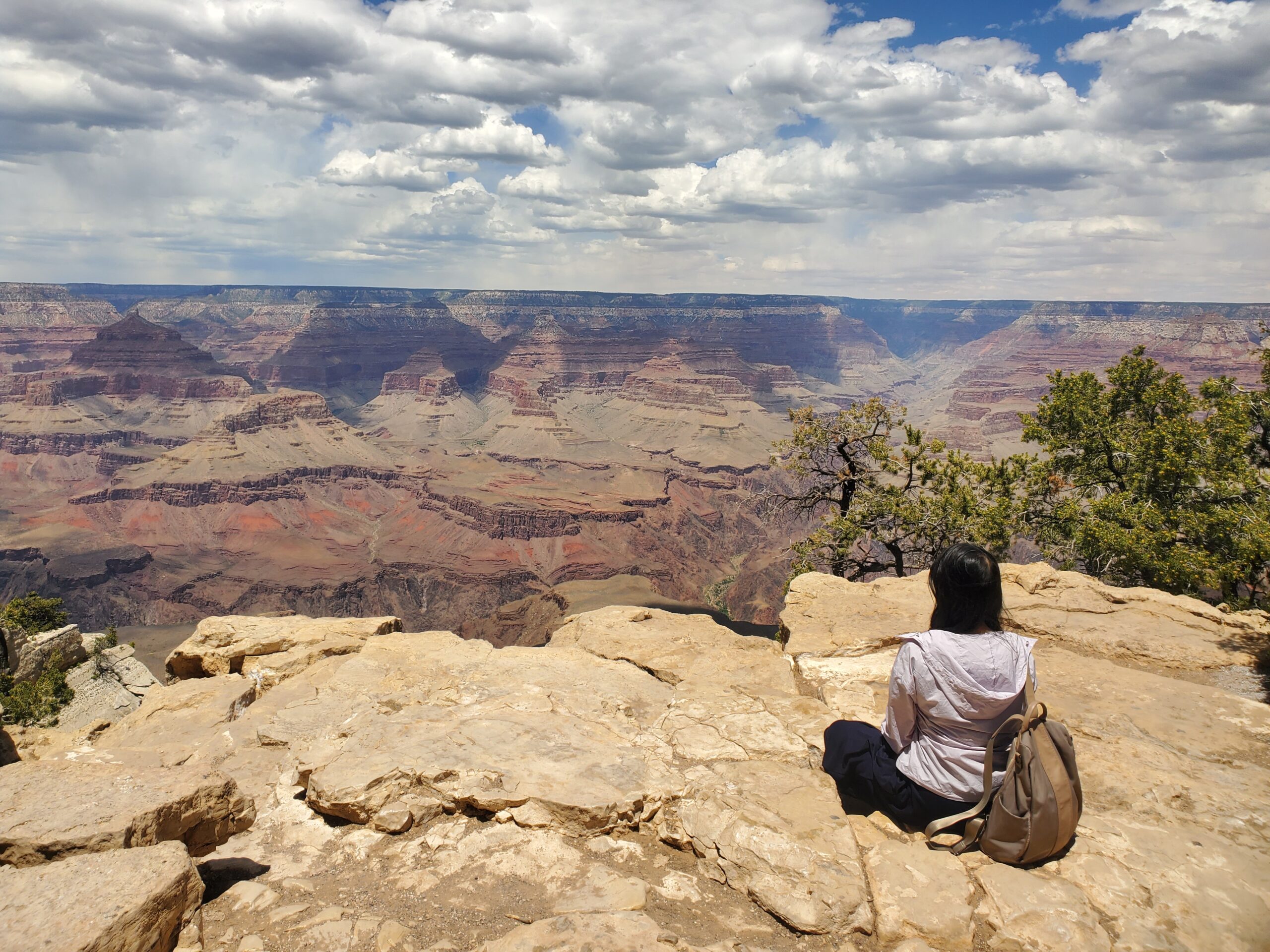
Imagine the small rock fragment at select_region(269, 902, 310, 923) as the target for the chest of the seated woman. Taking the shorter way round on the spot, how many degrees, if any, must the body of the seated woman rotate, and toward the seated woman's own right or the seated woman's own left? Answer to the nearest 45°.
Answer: approximately 90° to the seated woman's own left

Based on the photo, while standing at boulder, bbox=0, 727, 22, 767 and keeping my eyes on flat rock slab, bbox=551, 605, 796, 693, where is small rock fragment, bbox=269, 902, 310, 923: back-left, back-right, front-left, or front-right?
front-right

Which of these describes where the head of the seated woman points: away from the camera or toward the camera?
away from the camera

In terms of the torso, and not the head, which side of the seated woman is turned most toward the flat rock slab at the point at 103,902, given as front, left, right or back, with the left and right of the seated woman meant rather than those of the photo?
left

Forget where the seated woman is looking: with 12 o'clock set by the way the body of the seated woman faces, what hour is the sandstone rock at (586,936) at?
The sandstone rock is roughly at 9 o'clock from the seated woman.

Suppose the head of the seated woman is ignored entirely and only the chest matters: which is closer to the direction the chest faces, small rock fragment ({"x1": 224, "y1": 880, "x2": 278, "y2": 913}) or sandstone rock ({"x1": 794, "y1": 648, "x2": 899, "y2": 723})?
the sandstone rock

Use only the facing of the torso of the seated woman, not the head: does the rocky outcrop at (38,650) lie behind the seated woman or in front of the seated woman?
in front

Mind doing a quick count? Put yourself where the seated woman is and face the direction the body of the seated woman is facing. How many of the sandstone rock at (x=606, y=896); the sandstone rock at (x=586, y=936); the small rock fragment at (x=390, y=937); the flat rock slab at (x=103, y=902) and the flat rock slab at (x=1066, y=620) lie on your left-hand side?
4

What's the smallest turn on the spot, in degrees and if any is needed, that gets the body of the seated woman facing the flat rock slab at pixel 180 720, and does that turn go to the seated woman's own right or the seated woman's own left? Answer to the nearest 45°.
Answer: approximately 45° to the seated woman's own left

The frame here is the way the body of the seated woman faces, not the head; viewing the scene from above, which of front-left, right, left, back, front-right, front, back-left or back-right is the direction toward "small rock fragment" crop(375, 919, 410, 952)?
left

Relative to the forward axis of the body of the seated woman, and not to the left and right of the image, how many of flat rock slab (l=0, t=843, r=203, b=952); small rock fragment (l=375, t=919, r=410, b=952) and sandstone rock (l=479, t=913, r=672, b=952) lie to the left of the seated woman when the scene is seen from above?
3

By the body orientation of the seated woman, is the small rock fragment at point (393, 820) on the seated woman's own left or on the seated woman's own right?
on the seated woman's own left

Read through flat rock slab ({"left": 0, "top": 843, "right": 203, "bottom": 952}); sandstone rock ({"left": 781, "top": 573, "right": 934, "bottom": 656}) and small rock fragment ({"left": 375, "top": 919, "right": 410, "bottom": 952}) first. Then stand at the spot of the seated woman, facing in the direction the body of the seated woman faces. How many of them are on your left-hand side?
2

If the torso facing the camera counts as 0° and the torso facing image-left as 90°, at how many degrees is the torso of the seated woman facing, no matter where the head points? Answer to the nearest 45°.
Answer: approximately 135°
